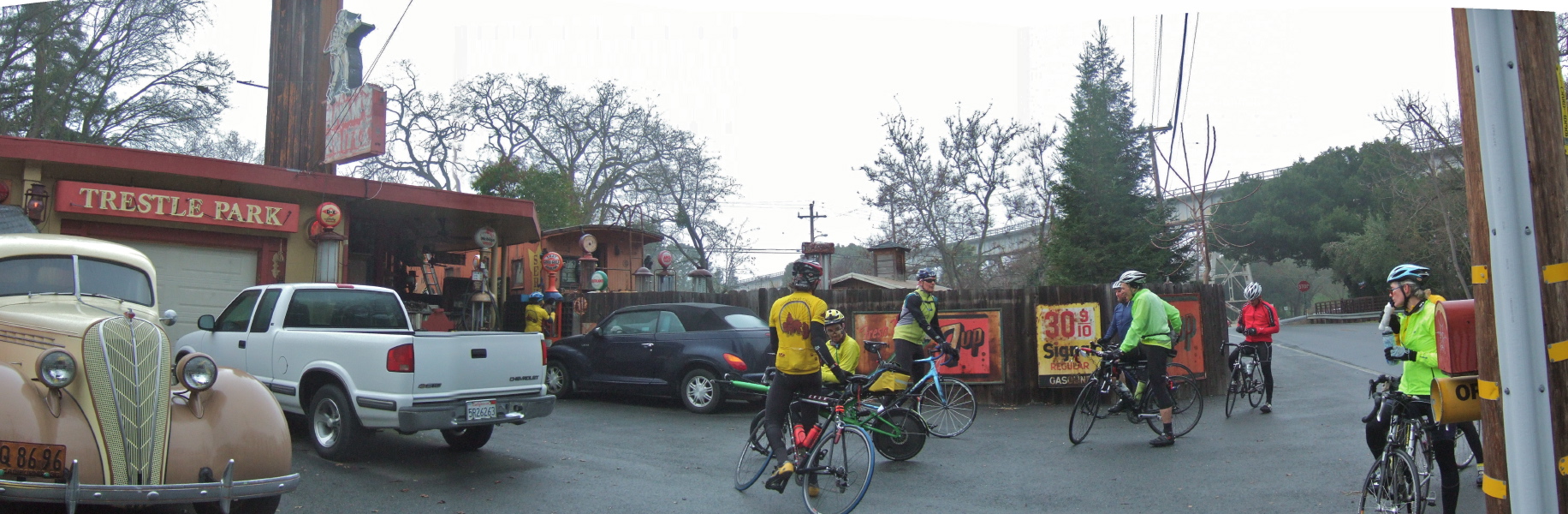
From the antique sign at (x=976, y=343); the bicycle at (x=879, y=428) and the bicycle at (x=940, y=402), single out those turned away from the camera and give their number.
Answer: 0

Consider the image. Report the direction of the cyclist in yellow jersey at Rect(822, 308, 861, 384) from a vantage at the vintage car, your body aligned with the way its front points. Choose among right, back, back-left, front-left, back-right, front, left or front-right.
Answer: left

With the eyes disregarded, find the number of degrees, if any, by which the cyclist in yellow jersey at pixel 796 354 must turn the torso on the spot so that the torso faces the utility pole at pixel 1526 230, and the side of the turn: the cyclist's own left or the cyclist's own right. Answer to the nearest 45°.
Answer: approximately 135° to the cyclist's own right

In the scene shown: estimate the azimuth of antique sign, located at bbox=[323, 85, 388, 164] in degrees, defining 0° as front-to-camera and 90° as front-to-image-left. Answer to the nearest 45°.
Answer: approximately 45°

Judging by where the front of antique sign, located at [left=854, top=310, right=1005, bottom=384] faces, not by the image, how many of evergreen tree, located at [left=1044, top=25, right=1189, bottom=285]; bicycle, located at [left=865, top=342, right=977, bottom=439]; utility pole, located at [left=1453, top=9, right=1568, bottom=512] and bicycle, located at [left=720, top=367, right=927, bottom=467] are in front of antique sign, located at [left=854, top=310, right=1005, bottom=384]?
3

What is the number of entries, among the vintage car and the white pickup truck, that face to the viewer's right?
0

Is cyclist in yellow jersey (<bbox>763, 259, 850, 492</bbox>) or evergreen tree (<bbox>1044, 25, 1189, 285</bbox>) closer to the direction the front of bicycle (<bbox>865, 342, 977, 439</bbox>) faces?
the evergreen tree

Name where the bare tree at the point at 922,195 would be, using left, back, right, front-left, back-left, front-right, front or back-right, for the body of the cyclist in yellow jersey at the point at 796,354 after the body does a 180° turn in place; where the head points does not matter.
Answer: back

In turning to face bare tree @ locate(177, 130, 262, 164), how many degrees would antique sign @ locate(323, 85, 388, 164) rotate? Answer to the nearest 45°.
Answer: approximately 135° to its right

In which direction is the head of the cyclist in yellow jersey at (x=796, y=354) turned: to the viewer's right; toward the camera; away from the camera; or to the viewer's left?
away from the camera

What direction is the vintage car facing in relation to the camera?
toward the camera

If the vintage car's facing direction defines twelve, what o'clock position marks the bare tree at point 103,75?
The bare tree is roughly at 6 o'clock from the vintage car.

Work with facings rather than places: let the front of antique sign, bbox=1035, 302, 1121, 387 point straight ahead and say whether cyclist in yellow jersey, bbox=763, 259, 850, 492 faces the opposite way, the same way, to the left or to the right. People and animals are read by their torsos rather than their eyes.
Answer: the opposite way

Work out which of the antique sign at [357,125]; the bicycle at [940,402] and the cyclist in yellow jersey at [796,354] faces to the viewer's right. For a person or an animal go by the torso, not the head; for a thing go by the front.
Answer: the bicycle

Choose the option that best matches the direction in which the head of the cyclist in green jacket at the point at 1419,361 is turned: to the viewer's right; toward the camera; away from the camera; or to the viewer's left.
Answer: to the viewer's left

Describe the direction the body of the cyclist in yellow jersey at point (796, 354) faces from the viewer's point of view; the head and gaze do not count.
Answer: away from the camera

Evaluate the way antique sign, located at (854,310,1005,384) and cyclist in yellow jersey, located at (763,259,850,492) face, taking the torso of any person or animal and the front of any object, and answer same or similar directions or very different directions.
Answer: very different directions

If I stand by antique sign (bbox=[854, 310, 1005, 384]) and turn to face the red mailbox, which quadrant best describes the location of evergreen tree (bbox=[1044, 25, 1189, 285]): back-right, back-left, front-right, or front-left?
back-left

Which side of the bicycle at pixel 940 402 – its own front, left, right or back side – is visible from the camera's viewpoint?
right

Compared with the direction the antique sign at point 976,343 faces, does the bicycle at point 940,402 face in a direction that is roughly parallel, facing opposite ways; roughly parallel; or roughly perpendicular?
roughly perpendicular
